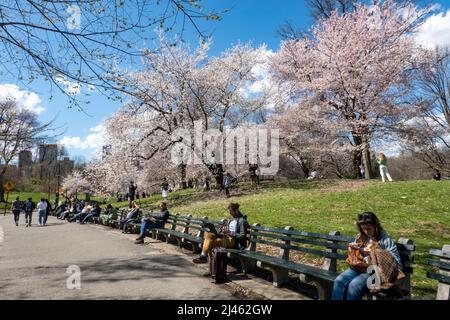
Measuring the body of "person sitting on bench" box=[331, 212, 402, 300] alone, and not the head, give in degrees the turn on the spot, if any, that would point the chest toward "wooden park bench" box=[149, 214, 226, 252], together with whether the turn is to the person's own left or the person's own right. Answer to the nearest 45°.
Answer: approximately 90° to the person's own right

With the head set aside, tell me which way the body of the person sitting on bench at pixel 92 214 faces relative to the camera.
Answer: to the viewer's left

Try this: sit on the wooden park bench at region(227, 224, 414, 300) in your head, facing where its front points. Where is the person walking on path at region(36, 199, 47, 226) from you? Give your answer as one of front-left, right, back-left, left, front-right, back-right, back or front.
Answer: right

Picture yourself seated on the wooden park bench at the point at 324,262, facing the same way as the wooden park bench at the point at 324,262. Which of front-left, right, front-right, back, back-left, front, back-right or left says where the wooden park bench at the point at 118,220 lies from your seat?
right

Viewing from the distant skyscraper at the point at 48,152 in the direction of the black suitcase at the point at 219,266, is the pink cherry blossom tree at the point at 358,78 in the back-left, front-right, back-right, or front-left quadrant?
front-left

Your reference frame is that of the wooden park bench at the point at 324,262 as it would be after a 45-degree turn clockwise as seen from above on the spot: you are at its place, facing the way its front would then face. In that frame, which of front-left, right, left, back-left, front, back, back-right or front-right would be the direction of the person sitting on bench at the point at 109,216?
front-right

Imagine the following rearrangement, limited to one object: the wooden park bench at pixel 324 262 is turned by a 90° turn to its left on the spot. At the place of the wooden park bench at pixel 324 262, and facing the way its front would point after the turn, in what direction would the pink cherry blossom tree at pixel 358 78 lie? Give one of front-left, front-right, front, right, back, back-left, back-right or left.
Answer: back-left

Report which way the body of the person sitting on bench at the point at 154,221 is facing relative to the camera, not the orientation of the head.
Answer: to the viewer's left

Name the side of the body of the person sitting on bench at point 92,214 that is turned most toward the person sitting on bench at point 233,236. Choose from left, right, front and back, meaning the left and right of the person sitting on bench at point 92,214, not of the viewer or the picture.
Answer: left

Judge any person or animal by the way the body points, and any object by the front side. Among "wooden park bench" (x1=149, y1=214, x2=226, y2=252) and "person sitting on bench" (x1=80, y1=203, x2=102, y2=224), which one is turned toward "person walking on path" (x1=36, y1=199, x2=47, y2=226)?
the person sitting on bench

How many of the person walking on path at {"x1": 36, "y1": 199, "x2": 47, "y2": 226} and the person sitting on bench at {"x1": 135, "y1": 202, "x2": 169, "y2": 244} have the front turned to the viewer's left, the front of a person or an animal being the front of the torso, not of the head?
1

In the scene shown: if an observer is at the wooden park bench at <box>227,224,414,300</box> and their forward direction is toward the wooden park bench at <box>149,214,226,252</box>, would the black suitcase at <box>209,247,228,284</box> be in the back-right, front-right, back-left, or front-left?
front-left

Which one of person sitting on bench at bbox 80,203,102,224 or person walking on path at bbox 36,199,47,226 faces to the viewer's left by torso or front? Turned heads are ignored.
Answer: the person sitting on bench

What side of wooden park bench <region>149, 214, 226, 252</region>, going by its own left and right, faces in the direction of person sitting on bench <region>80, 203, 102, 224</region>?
right

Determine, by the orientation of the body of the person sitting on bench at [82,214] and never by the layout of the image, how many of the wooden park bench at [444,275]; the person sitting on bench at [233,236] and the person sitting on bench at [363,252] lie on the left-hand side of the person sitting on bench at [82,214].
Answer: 3
